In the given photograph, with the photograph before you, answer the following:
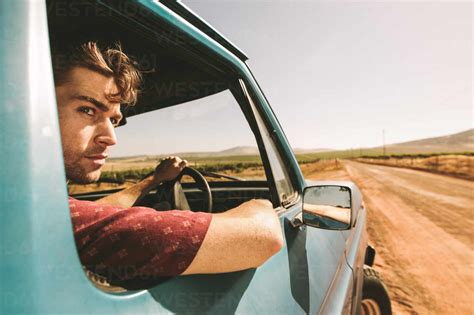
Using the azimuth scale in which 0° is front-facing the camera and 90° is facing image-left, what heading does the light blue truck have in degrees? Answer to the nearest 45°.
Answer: approximately 225°

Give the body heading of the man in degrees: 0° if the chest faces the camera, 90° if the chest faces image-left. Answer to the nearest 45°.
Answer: approximately 270°
